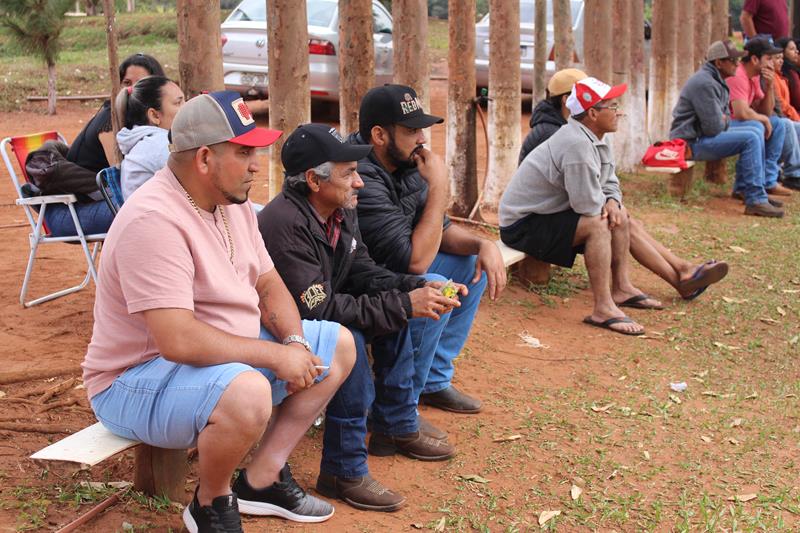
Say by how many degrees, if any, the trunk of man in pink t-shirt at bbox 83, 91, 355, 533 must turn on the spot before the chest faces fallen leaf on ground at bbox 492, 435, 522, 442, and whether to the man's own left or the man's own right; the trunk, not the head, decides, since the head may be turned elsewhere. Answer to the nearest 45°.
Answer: approximately 90° to the man's own left

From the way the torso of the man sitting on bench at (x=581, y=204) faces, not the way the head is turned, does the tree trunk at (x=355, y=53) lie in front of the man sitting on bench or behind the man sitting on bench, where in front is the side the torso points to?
behind

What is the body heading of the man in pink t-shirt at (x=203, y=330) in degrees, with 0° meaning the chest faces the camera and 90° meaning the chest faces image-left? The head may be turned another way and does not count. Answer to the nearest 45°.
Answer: approximately 315°

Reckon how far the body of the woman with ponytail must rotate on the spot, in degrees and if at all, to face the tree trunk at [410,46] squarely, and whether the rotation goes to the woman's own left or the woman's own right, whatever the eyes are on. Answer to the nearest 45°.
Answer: approximately 45° to the woman's own left

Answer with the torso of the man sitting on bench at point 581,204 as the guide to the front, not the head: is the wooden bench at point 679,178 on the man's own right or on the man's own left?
on the man's own left

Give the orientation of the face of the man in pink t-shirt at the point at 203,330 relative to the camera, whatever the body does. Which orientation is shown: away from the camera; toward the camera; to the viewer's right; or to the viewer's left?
to the viewer's right

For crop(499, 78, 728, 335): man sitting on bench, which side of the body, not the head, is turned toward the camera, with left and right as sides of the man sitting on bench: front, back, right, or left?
right

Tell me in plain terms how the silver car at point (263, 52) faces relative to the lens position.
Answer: facing away from the viewer and to the right of the viewer

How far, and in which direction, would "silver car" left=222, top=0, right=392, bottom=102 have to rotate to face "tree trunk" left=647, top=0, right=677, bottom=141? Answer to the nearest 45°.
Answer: approximately 135° to its right

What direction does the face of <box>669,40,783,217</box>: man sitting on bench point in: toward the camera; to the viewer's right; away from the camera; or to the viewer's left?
to the viewer's right

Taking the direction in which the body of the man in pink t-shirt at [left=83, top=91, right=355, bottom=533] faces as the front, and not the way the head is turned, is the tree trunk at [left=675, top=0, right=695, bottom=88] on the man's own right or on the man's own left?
on the man's own left
